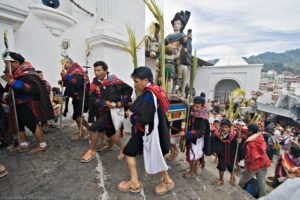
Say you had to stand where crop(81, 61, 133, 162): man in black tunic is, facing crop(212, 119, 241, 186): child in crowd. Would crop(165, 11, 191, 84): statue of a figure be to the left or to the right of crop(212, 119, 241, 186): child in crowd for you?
left

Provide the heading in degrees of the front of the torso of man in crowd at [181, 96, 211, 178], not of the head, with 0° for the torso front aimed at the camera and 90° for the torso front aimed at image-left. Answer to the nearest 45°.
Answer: approximately 45°

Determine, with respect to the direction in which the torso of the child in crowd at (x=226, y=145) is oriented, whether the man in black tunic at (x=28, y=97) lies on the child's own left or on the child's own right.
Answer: on the child's own right

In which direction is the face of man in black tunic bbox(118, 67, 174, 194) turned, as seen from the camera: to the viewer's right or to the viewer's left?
to the viewer's left

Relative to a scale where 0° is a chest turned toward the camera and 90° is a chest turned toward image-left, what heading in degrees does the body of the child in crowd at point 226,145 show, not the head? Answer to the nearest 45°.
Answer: approximately 0°
